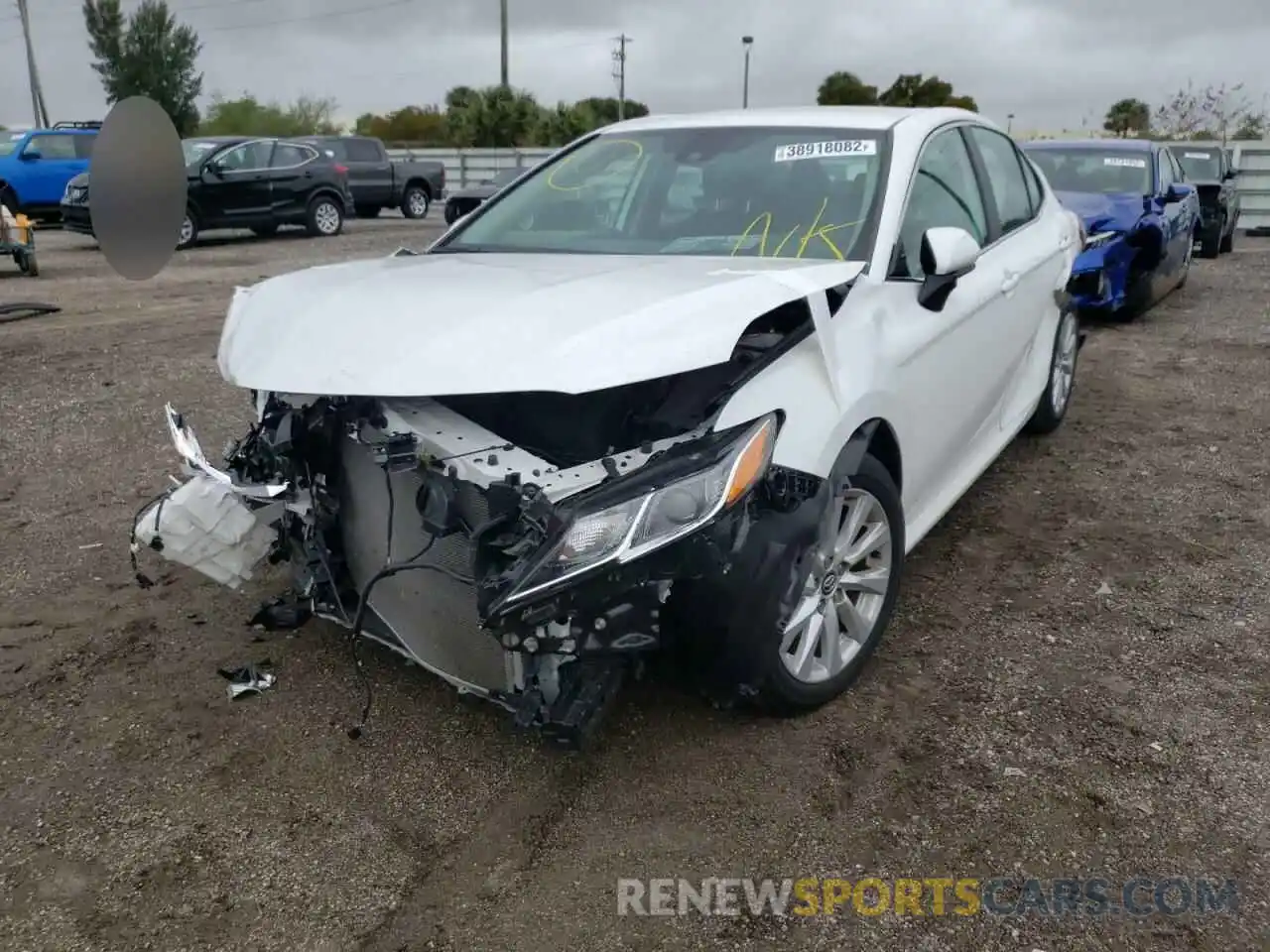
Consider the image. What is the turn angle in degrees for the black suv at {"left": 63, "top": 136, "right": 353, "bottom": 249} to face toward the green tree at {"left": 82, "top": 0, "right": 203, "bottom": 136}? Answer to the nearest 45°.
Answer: approximately 135° to its right

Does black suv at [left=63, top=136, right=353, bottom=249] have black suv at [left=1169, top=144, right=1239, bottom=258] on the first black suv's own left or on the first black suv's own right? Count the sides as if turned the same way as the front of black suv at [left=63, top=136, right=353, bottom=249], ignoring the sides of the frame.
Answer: on the first black suv's own left

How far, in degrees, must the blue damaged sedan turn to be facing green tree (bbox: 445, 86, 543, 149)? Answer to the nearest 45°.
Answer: approximately 90° to its right

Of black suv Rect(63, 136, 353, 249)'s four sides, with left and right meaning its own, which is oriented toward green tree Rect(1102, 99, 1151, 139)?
back

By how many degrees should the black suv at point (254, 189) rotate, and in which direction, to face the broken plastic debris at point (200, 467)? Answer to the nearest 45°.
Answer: approximately 45° to its left

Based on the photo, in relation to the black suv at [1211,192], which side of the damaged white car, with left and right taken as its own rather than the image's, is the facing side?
back

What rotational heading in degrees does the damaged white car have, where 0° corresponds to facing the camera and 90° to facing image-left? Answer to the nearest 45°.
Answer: approximately 45°

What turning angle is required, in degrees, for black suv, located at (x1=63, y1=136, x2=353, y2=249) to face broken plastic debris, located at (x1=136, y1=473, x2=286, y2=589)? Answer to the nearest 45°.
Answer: approximately 45° to its left

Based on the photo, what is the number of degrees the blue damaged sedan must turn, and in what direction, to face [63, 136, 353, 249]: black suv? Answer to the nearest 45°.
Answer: approximately 45° to its right

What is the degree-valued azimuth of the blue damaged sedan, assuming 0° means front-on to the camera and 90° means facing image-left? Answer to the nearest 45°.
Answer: approximately 45°

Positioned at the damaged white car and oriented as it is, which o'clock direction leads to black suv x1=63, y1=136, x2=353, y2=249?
The black suv is roughly at 4 o'clock from the damaged white car.

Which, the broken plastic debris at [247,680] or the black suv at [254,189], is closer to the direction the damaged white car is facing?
the broken plastic debris

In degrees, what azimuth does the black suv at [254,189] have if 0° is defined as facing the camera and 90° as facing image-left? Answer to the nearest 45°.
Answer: approximately 45°
